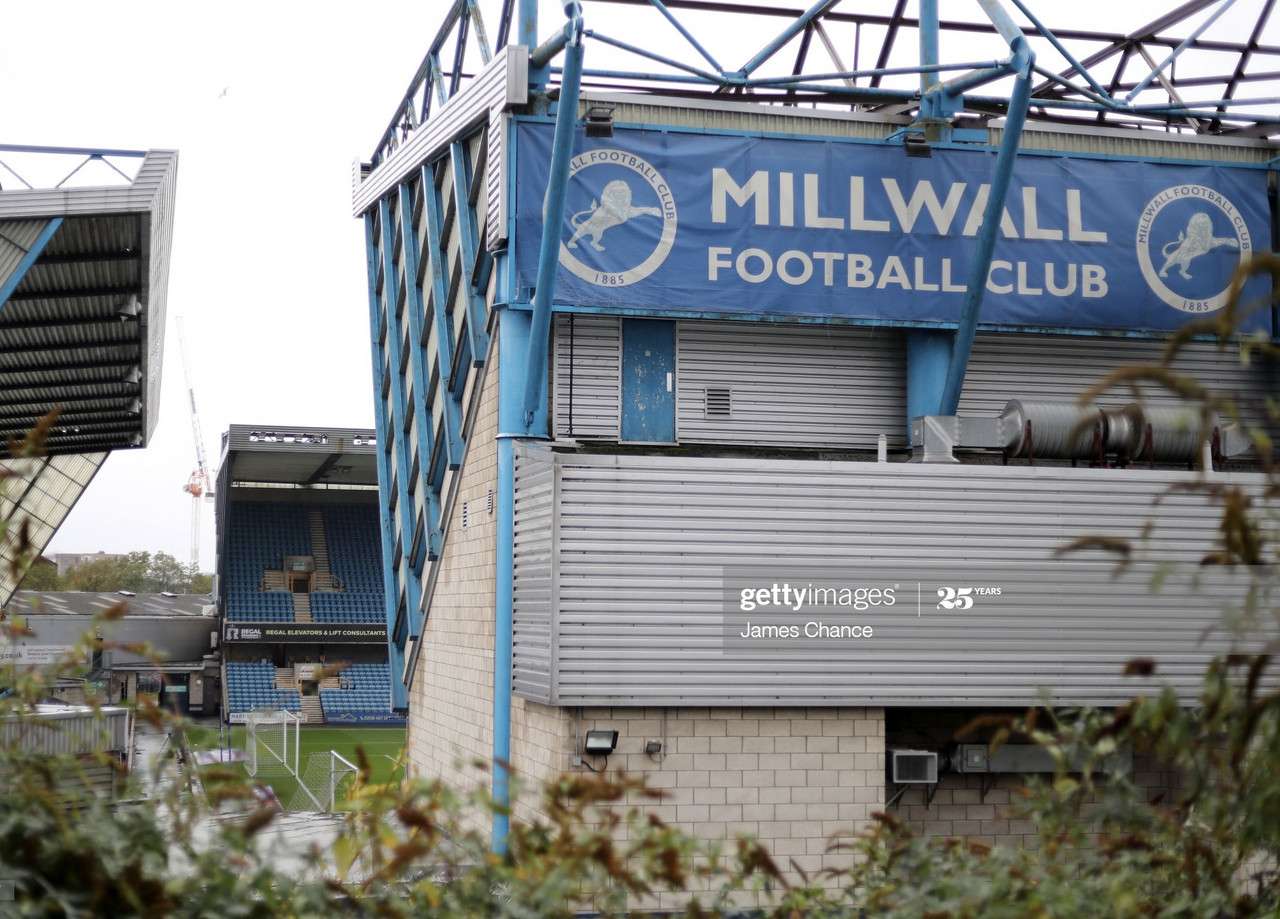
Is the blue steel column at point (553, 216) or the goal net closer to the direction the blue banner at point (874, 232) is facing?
the blue steel column

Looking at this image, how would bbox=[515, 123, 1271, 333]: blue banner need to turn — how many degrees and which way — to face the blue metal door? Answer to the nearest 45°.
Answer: approximately 90° to its right

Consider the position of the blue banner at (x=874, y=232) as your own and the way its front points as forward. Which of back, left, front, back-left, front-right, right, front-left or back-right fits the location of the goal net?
back-right

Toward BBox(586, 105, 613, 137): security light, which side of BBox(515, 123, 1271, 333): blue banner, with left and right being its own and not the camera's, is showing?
right

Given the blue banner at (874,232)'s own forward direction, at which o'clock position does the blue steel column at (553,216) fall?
The blue steel column is roughly at 2 o'clock from the blue banner.

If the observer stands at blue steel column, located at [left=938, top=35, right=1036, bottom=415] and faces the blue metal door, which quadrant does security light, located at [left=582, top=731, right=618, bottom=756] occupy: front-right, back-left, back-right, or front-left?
front-left

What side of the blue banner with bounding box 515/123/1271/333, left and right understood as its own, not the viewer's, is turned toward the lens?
front
